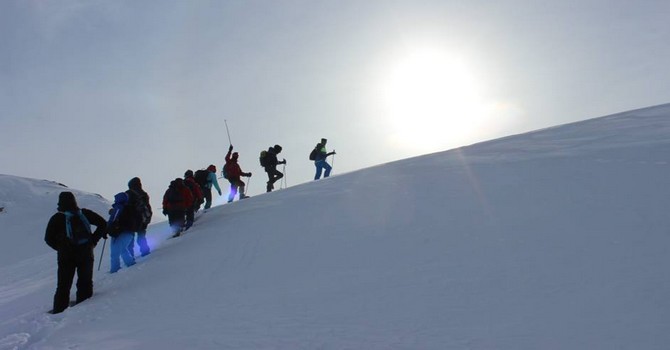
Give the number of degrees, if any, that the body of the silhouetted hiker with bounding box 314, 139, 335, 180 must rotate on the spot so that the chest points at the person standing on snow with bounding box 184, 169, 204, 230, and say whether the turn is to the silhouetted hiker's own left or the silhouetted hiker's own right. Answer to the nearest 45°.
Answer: approximately 135° to the silhouetted hiker's own right

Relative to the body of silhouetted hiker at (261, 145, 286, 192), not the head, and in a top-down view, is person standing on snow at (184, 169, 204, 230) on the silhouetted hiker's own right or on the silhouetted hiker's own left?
on the silhouetted hiker's own right

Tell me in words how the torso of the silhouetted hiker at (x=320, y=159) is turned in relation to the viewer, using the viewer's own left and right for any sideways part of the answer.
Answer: facing to the right of the viewer

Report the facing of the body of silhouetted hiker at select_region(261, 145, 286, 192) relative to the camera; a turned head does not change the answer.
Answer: to the viewer's right

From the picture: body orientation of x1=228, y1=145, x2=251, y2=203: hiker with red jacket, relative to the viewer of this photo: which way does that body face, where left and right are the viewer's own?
facing to the right of the viewer

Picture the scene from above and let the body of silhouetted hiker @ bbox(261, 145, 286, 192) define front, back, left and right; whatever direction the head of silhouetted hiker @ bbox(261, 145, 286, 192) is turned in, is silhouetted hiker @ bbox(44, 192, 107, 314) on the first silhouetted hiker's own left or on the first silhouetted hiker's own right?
on the first silhouetted hiker's own right

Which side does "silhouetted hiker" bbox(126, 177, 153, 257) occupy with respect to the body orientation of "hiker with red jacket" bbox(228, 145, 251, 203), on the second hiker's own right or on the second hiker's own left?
on the second hiker's own right
